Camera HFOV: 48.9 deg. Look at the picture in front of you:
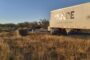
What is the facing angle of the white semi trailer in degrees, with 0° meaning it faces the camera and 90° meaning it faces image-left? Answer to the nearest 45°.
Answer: approximately 315°
